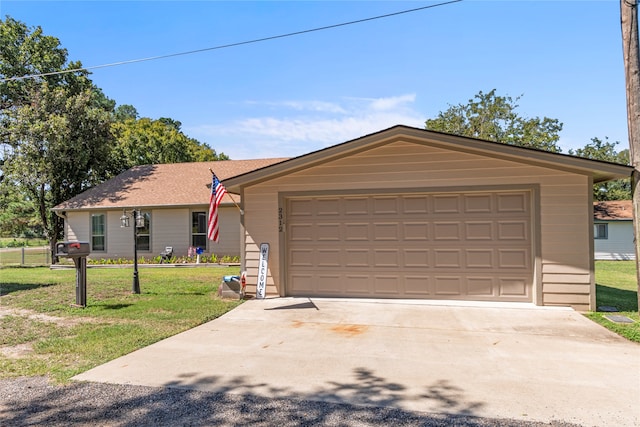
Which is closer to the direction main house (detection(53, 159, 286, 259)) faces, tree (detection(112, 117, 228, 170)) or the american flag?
the american flag

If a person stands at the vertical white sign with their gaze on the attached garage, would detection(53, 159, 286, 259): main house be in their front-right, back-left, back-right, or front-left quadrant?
back-left

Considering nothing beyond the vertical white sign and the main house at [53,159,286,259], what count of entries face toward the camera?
2

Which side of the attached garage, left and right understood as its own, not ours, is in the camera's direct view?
front

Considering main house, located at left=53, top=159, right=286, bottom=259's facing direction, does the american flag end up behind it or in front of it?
in front

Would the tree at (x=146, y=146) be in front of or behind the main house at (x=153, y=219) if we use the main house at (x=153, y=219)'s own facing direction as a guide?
behind
